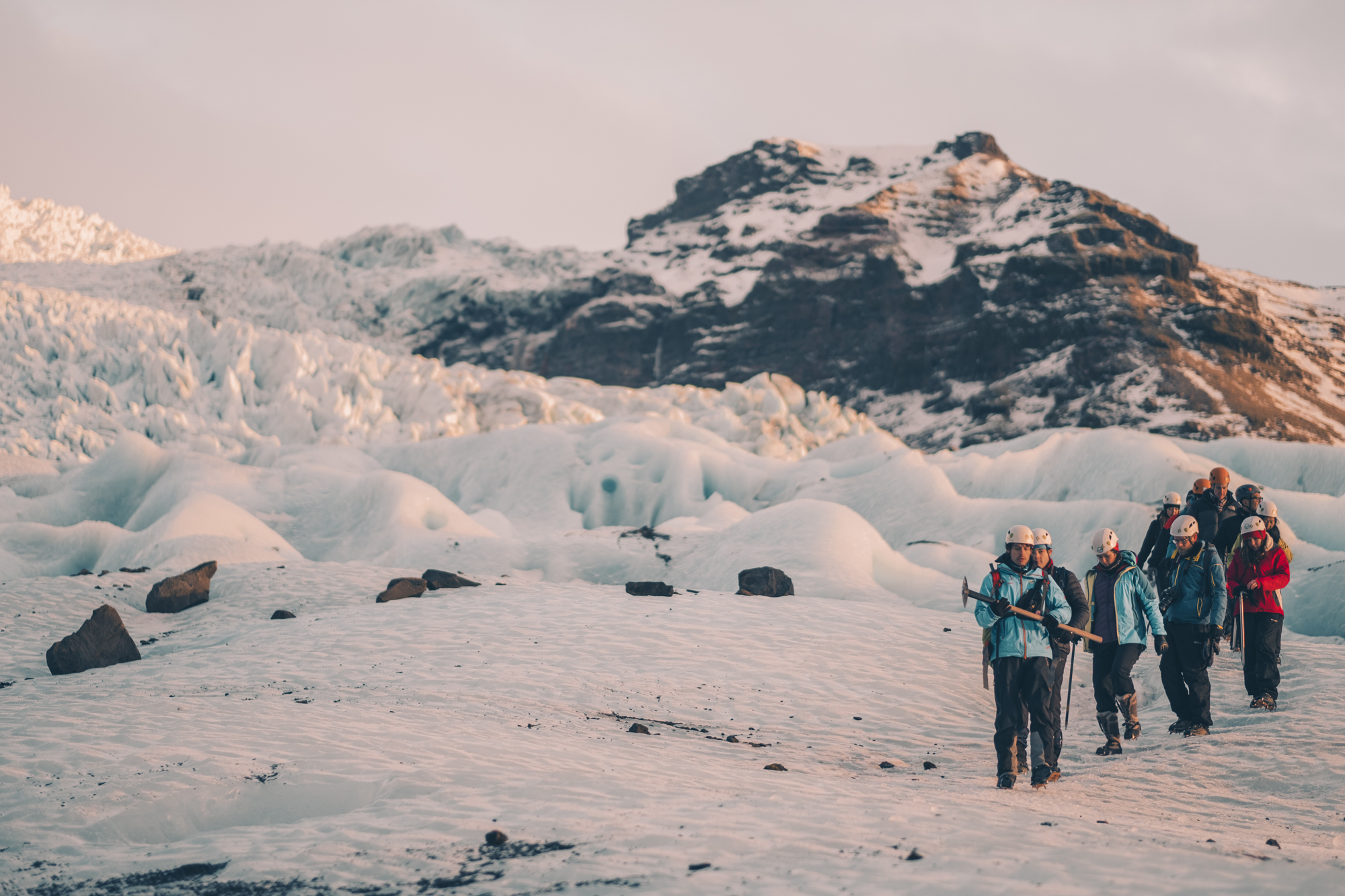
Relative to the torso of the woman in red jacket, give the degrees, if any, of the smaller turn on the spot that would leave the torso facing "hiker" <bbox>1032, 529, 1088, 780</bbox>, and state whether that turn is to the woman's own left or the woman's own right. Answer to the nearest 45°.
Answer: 0° — they already face them

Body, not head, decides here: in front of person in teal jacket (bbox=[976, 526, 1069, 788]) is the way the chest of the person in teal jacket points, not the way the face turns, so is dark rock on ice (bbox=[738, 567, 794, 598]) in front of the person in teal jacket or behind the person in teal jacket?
behind

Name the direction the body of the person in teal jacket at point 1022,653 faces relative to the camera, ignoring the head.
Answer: toward the camera

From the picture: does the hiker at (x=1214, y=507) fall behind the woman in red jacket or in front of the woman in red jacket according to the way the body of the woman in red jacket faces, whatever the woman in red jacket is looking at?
behind

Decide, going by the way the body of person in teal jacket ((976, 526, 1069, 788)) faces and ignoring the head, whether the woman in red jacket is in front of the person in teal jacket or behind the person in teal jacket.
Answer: behind

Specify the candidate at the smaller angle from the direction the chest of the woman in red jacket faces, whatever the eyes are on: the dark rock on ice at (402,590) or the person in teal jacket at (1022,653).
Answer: the person in teal jacket

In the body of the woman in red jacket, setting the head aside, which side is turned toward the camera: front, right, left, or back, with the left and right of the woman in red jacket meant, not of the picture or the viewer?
front

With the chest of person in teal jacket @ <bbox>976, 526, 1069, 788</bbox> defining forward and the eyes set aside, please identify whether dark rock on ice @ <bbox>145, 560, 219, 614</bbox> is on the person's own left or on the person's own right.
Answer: on the person's own right

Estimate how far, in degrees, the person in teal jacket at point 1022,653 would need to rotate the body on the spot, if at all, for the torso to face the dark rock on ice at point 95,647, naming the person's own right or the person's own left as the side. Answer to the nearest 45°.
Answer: approximately 90° to the person's own right

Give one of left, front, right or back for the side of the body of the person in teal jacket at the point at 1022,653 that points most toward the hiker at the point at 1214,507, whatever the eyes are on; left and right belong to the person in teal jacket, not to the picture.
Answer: back
